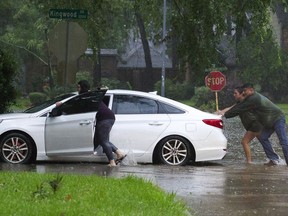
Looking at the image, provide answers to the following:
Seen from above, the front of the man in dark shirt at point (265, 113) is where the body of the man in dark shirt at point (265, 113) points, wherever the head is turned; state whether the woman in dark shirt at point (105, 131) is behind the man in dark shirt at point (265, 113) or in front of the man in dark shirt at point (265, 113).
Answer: in front

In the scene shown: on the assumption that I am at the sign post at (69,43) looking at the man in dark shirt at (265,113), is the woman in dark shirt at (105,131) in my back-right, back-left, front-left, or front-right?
front-right

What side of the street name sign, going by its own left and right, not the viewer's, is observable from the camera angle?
front

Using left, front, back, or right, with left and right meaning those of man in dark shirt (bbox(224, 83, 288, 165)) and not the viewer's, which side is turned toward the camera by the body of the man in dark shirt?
left

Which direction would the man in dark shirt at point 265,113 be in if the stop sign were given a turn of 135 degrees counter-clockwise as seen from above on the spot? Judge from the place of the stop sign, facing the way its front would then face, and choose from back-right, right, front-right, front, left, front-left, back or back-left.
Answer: back-right

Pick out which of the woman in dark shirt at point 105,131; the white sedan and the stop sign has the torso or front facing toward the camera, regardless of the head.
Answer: the stop sign

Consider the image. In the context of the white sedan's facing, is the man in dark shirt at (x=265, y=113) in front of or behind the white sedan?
behind

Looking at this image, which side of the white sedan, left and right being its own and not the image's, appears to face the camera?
left

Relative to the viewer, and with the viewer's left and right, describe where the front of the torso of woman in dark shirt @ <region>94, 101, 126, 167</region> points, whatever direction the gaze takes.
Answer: facing to the left of the viewer

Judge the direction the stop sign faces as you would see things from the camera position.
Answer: facing the viewer

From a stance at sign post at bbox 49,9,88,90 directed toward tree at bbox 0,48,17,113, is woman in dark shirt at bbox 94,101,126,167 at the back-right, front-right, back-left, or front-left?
back-left

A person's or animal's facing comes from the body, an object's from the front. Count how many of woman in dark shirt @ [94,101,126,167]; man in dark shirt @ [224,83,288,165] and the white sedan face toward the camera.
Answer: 0

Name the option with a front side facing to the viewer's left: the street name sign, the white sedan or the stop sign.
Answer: the white sedan
